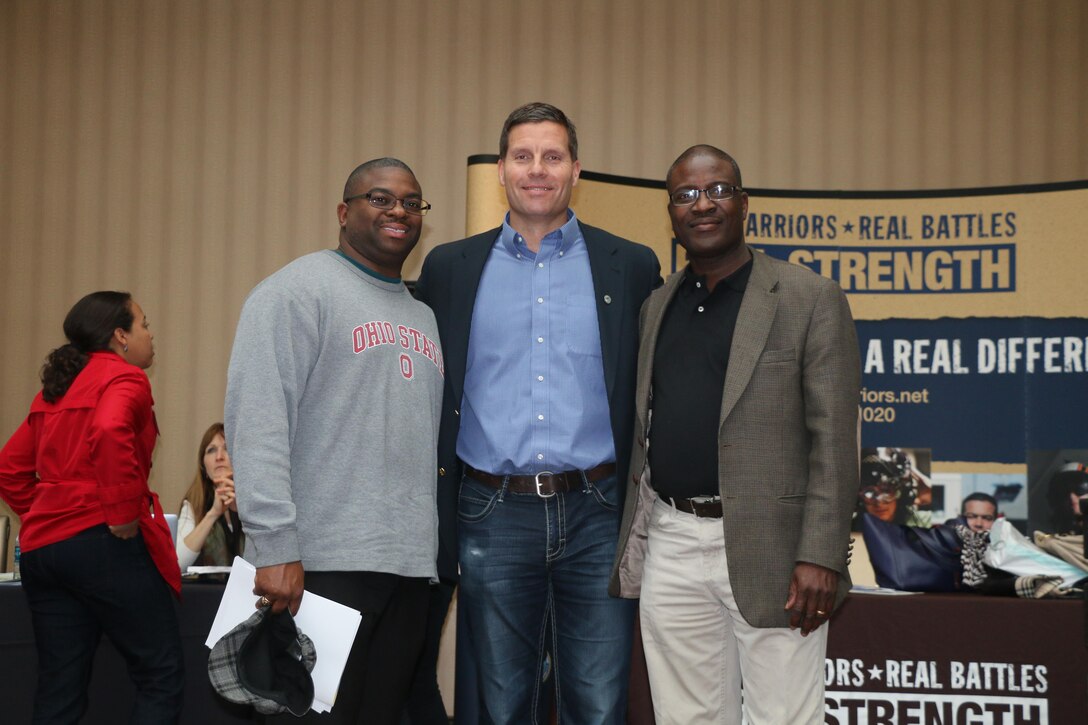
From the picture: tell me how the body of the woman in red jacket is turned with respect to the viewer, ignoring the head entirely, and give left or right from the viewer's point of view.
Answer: facing away from the viewer and to the right of the viewer

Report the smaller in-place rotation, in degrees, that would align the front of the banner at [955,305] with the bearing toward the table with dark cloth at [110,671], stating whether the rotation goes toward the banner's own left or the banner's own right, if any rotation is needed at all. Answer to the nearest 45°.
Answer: approximately 45° to the banner's own right

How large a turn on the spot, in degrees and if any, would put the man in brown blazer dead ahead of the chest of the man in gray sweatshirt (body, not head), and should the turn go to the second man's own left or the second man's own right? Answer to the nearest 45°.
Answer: approximately 45° to the second man's own left

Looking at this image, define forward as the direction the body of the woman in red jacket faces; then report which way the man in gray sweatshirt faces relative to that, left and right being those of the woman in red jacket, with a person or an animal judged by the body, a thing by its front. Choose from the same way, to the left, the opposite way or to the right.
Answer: to the right

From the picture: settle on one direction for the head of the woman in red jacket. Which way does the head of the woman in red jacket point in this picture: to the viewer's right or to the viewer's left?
to the viewer's right

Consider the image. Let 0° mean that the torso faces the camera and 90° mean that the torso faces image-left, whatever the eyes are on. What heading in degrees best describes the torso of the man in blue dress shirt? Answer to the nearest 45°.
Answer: approximately 0°
